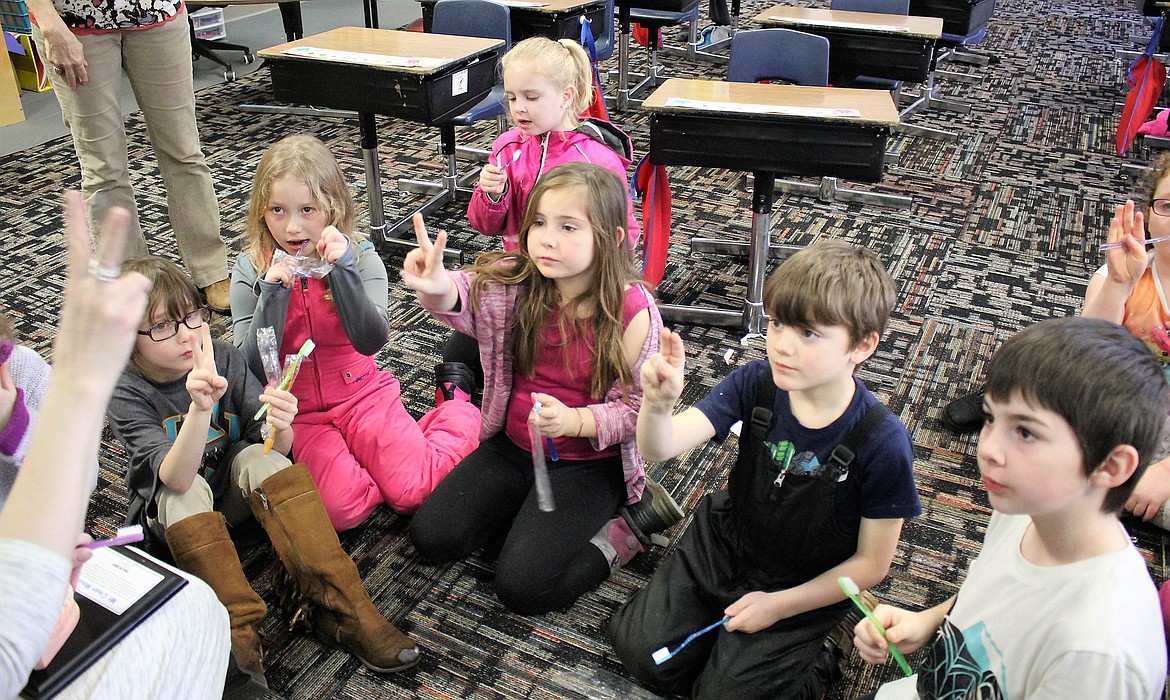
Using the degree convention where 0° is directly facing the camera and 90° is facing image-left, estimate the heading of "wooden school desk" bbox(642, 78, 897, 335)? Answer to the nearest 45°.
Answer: approximately 180°

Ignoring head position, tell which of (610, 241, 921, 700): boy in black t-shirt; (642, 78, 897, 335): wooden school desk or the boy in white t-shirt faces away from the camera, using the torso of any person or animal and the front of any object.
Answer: the wooden school desk

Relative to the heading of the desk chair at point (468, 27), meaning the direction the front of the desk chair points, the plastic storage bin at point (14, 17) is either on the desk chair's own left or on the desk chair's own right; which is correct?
on the desk chair's own right

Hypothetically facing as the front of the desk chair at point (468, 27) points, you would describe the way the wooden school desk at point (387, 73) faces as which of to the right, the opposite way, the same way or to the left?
the opposite way

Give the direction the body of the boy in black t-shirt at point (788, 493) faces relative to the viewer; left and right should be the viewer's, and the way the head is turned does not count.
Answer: facing the viewer and to the left of the viewer
